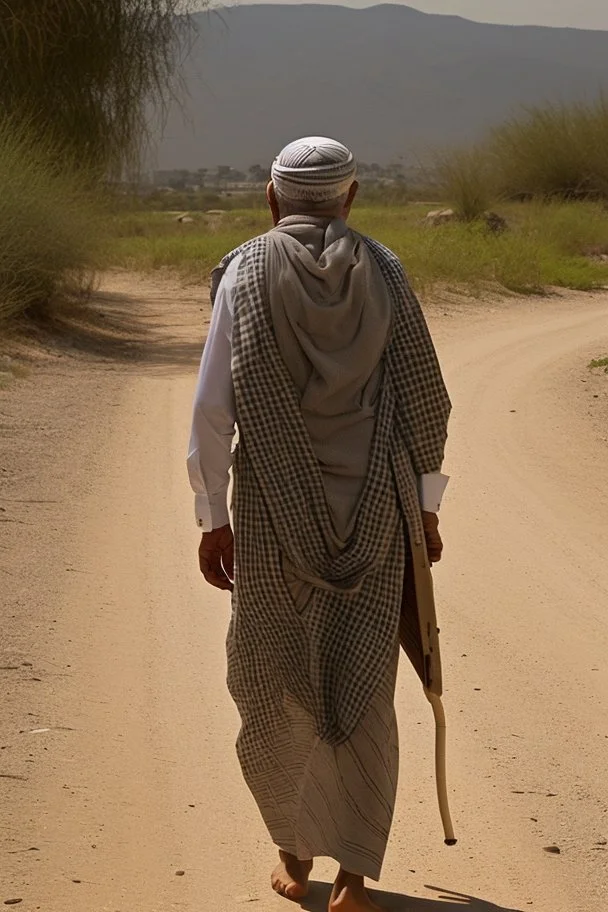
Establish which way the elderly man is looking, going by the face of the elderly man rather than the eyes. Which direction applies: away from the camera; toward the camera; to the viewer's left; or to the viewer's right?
away from the camera

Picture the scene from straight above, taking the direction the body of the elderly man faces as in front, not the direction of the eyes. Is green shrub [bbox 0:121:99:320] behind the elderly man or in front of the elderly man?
in front

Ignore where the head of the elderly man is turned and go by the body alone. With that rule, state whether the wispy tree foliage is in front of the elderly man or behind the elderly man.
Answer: in front

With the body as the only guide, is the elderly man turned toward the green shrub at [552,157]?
yes

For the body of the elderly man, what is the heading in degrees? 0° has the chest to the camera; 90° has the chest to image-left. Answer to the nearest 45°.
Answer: approximately 180°

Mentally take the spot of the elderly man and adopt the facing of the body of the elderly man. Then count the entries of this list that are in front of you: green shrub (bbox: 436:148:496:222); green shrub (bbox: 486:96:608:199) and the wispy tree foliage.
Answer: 3

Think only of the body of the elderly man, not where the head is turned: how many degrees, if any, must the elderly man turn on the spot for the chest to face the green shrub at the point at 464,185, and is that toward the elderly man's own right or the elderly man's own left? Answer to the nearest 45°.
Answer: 0° — they already face it

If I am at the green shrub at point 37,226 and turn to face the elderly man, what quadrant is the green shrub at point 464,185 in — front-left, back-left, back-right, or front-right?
back-left

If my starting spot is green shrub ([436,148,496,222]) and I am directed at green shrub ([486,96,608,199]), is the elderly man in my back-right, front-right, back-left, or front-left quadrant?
back-right
